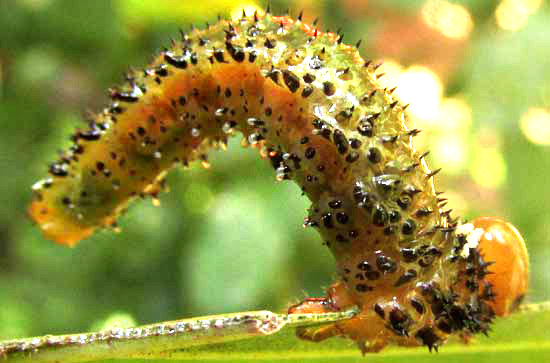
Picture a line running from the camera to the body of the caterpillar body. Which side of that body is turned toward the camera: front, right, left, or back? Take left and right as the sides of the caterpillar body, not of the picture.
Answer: right
